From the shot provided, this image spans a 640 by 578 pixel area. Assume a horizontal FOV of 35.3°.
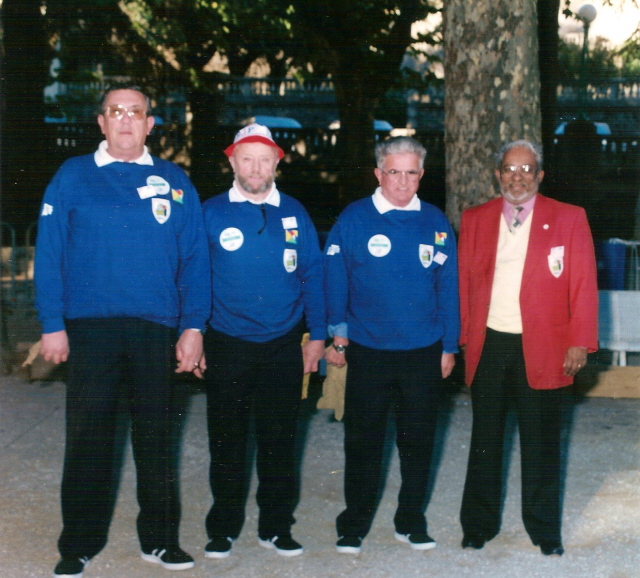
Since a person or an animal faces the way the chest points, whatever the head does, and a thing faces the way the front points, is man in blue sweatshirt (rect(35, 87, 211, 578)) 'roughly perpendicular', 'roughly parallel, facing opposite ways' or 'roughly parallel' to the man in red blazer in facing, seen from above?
roughly parallel

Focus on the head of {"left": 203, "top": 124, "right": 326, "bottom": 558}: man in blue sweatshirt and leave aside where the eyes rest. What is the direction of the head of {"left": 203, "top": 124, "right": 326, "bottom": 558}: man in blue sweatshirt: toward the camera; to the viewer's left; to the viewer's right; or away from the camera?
toward the camera

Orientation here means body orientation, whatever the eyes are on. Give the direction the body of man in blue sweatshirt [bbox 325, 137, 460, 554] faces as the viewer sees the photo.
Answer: toward the camera

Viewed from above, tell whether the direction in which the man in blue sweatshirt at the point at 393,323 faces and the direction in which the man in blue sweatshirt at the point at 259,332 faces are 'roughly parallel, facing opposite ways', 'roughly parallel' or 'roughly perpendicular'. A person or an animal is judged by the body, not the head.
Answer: roughly parallel

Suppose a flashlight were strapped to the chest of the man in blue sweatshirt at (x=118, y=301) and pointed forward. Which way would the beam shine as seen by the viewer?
toward the camera

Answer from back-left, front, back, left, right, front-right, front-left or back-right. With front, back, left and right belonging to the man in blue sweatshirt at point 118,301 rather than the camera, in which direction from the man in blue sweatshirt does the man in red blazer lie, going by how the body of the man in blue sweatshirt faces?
left

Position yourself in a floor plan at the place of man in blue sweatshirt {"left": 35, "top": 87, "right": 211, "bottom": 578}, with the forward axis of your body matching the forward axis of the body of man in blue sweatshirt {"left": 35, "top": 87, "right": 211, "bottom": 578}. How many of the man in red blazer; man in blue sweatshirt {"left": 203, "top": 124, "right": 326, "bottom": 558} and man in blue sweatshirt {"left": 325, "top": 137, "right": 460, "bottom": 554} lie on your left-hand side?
3

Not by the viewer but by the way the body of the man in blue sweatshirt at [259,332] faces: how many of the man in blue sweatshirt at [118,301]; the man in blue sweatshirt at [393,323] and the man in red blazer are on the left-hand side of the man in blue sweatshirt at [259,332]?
2

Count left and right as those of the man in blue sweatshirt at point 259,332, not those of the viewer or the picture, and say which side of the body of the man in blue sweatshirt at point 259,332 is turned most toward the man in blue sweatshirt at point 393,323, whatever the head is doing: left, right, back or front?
left

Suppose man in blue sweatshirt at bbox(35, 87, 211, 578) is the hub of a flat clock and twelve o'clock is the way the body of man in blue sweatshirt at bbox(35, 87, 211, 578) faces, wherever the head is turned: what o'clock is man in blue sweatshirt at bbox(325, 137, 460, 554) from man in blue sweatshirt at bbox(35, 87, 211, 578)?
man in blue sweatshirt at bbox(325, 137, 460, 554) is roughly at 9 o'clock from man in blue sweatshirt at bbox(35, 87, 211, 578).

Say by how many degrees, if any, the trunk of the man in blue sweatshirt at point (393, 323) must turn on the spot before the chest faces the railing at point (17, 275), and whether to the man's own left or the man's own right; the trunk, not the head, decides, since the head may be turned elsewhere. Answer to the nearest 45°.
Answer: approximately 135° to the man's own right

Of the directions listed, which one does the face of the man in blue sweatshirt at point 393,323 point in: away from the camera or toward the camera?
toward the camera

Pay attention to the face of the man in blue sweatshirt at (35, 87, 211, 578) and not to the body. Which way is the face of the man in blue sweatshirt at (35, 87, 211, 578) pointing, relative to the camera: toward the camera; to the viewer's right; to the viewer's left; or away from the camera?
toward the camera

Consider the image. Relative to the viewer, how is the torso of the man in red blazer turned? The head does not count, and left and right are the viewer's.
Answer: facing the viewer

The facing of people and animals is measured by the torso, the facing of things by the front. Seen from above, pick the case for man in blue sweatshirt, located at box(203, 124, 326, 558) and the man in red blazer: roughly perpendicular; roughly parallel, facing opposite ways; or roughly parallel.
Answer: roughly parallel

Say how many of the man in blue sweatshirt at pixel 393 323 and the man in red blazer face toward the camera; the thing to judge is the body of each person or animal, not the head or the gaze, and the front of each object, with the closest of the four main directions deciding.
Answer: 2

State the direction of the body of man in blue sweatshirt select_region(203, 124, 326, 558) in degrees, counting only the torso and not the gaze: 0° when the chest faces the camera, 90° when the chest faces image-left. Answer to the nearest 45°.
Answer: approximately 0°

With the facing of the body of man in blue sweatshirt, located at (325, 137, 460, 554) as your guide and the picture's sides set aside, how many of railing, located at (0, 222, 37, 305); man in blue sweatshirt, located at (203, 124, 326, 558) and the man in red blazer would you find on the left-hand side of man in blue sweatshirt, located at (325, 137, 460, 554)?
1
